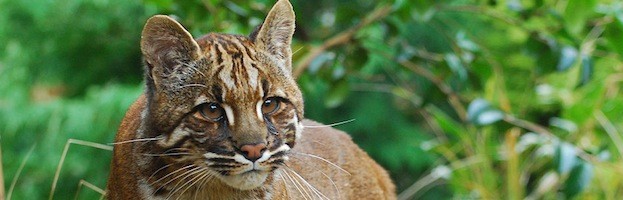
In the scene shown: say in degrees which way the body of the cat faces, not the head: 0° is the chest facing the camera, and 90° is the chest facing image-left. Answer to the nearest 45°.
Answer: approximately 45°

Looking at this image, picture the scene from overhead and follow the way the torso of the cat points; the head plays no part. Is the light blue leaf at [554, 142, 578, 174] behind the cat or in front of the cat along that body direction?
behind
